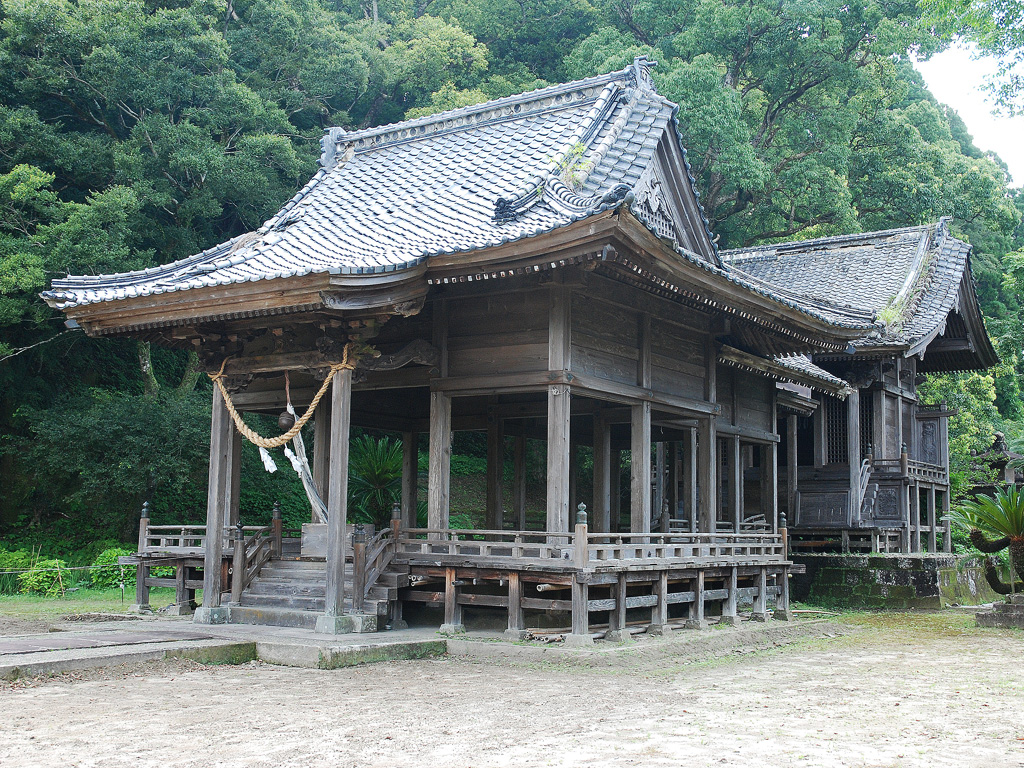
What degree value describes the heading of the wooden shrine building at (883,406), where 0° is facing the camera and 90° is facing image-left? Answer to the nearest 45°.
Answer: approximately 45°

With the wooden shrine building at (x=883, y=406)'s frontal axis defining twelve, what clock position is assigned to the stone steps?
The stone steps is roughly at 10 o'clock from the wooden shrine building.

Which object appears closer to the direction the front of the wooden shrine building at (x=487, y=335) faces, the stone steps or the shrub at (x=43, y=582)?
the shrub

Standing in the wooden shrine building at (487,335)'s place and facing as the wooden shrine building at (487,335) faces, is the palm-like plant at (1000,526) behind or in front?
behind

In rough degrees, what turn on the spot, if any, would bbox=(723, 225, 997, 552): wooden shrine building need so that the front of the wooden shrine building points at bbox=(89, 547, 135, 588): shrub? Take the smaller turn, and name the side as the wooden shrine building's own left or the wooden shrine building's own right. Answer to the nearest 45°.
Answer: approximately 45° to the wooden shrine building's own right

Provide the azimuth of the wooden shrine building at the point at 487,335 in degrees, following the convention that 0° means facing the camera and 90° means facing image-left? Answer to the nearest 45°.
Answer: approximately 45°

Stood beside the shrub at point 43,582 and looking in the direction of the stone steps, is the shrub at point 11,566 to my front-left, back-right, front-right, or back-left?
back-left

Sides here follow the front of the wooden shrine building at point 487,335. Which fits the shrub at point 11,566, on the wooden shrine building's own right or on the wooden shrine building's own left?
on the wooden shrine building's own right

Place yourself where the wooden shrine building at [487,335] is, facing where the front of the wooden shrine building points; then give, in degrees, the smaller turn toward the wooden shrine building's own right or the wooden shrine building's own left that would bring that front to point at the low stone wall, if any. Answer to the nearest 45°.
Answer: approximately 180°
